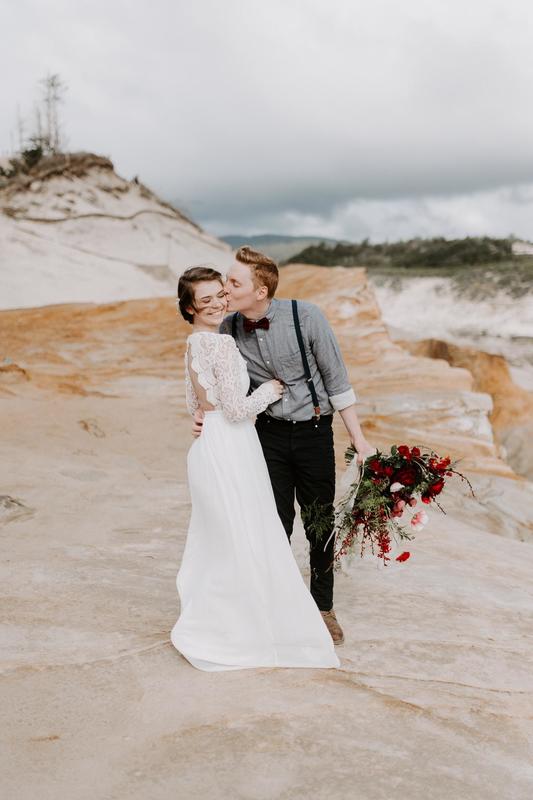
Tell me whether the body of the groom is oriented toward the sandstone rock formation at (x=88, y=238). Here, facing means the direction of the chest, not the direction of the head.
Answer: no

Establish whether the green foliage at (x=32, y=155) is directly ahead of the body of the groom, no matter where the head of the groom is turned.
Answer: no

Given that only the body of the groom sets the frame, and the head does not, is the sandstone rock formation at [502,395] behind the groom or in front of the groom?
behind

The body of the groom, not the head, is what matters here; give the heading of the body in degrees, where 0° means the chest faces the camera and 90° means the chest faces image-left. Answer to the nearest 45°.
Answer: approximately 45°
